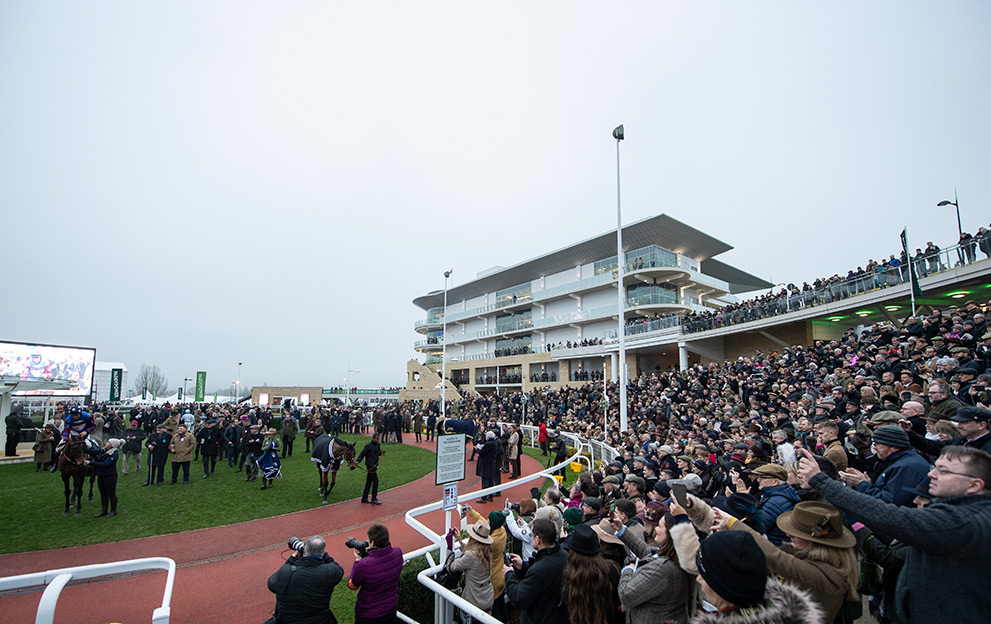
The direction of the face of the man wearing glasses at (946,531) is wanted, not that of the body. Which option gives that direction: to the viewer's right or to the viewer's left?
to the viewer's left

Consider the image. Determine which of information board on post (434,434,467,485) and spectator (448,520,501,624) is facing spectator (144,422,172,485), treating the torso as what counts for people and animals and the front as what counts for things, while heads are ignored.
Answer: spectator (448,520,501,624)

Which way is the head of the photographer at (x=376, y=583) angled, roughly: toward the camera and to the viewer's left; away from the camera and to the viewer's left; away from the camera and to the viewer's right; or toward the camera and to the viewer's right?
away from the camera and to the viewer's left

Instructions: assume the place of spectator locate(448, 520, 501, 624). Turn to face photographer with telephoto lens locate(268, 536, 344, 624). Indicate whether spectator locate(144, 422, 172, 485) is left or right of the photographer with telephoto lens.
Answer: right

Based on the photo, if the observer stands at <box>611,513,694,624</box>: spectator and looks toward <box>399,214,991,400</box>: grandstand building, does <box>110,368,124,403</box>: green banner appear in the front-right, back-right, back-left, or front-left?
front-left

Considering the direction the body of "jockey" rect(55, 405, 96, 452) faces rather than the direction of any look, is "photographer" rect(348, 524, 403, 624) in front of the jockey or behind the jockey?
in front

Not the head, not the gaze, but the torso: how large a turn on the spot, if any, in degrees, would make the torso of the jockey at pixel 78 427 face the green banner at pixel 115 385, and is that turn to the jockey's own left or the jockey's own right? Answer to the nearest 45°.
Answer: approximately 180°

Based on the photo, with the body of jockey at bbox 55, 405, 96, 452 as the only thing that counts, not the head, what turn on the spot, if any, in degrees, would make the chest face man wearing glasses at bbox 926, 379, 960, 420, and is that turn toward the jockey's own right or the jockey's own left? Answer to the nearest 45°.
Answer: approximately 45° to the jockey's own left

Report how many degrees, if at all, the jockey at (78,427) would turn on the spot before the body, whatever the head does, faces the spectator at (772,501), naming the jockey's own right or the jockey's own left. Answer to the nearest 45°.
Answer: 0° — they already face them

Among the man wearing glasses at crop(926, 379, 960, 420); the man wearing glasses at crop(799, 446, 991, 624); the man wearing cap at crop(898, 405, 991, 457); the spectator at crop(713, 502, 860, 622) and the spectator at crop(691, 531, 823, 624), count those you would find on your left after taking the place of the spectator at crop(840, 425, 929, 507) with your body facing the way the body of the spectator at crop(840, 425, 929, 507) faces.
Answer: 3

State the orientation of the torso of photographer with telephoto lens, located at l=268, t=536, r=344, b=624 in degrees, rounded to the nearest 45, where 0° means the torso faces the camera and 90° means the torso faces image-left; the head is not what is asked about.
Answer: approximately 135°

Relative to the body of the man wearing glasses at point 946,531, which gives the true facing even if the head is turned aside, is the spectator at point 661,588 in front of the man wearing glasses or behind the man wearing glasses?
in front

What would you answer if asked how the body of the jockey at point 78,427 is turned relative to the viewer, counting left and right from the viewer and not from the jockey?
facing the viewer

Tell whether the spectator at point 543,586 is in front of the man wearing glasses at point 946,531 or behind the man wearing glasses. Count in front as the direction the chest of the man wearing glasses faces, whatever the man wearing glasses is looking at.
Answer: in front

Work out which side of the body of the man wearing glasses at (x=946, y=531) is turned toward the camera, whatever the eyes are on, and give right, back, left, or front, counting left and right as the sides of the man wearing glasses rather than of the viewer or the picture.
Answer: left
